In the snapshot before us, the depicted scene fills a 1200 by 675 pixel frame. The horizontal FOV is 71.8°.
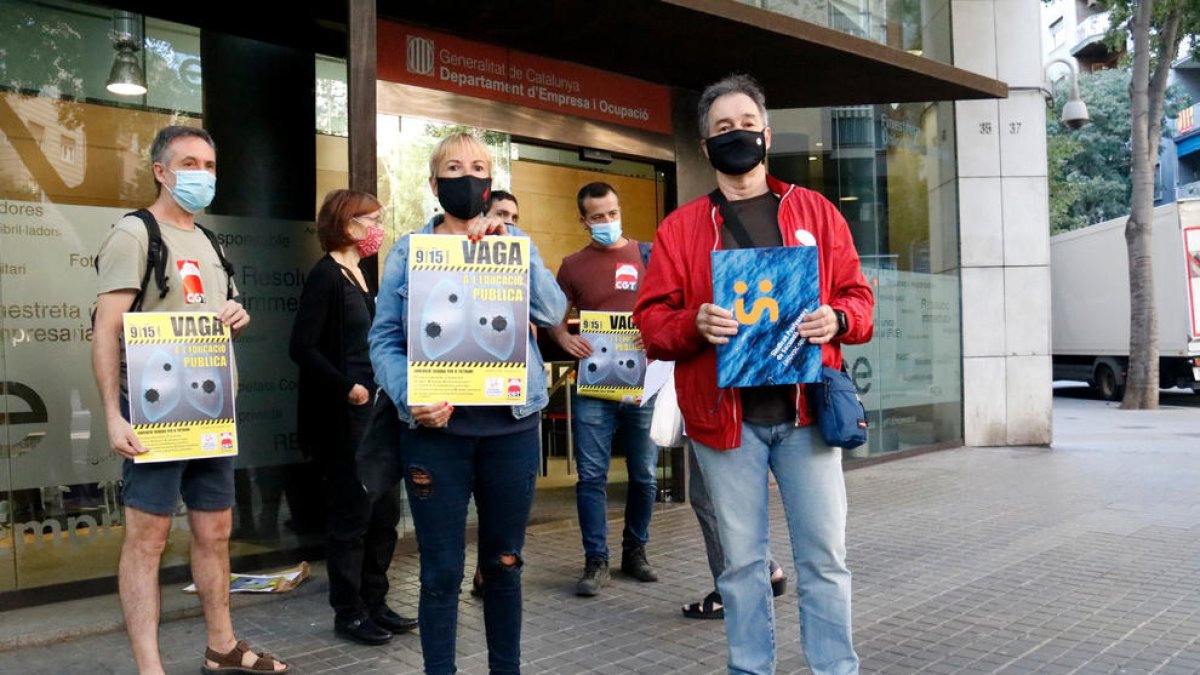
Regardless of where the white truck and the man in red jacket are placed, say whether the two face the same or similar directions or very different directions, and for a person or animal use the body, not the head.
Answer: very different directions

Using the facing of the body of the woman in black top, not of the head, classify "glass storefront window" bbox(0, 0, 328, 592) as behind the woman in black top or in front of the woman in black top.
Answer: behind

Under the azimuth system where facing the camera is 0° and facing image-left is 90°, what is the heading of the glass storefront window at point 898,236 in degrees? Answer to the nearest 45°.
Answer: approximately 315°

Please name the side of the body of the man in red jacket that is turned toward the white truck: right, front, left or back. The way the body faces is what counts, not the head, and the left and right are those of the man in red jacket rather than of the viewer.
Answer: back

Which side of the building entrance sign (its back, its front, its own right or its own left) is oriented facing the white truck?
left

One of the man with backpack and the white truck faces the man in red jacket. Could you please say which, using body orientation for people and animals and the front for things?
the man with backpack

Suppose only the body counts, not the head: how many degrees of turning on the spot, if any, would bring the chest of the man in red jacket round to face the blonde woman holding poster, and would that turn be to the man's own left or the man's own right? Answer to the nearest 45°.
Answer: approximately 90° to the man's own right

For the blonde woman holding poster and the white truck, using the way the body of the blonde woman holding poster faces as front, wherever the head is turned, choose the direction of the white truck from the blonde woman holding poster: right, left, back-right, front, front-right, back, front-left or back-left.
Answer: back-left
